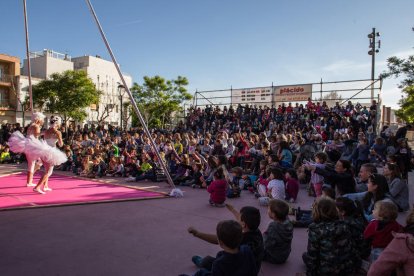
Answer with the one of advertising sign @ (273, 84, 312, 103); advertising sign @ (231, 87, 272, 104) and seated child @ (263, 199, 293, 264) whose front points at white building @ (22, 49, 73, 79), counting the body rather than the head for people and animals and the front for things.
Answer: the seated child

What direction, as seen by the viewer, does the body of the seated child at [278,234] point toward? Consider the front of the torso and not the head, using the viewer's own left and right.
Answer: facing away from the viewer and to the left of the viewer

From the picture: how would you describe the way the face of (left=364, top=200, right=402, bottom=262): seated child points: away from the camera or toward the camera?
away from the camera

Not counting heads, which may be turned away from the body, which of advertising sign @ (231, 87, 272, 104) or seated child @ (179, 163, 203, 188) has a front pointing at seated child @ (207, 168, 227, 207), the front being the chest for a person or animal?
the advertising sign

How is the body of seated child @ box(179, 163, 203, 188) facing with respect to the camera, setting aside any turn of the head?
to the viewer's left

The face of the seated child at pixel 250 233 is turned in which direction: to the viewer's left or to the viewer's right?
to the viewer's left

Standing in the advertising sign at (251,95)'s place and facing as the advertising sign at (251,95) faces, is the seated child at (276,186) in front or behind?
in front

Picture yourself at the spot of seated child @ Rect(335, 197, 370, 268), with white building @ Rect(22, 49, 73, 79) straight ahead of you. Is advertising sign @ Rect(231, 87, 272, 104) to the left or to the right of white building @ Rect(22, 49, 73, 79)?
right

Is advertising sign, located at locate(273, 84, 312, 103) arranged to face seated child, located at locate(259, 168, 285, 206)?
yes

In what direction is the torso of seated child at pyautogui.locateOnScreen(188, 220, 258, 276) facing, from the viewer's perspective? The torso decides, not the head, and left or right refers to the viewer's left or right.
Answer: facing away from the viewer and to the left of the viewer

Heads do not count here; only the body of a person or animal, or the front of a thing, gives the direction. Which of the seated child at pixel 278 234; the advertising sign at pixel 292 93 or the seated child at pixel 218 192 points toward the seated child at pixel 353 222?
the advertising sign

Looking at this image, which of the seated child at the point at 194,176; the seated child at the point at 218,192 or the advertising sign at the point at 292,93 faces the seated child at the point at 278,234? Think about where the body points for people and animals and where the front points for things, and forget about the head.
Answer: the advertising sign

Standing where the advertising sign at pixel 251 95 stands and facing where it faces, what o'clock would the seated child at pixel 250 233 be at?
The seated child is roughly at 12 o'clock from the advertising sign.

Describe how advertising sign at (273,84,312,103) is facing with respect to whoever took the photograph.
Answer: facing the viewer
